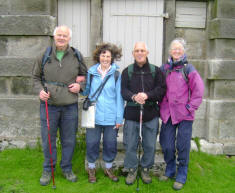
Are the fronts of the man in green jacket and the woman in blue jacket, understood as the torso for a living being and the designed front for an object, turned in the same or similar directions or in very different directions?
same or similar directions

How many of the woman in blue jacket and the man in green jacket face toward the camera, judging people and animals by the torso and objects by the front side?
2

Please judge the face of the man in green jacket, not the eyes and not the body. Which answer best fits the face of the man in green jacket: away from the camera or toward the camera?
toward the camera

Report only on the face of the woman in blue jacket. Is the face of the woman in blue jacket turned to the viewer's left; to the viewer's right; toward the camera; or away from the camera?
toward the camera

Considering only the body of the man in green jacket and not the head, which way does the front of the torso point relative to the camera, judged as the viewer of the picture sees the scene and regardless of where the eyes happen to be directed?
toward the camera

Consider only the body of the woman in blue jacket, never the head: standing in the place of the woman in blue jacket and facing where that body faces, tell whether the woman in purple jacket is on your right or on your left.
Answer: on your left

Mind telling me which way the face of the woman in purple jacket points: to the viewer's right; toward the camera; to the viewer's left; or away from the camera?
toward the camera

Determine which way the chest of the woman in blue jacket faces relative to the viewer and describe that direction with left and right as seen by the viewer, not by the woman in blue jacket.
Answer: facing the viewer
